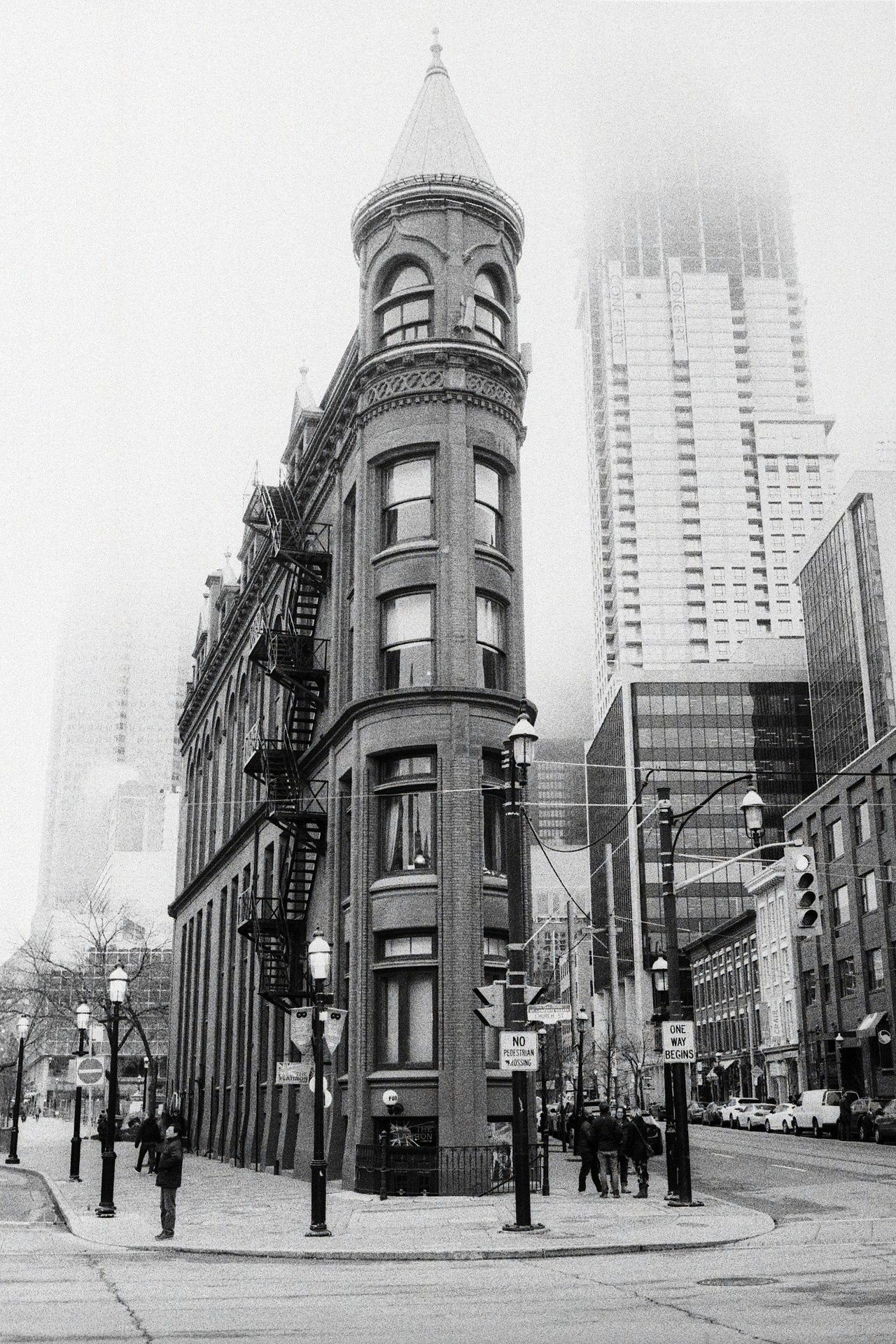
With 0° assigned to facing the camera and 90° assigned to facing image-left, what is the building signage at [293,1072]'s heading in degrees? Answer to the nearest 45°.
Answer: approximately 0°

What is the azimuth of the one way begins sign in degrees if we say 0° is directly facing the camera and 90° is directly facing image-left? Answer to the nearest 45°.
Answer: approximately 0°

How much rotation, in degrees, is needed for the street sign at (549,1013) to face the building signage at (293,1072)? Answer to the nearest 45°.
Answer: approximately 135° to its right

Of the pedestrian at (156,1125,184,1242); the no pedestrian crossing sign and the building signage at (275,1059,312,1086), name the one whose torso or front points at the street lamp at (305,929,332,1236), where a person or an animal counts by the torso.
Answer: the building signage
